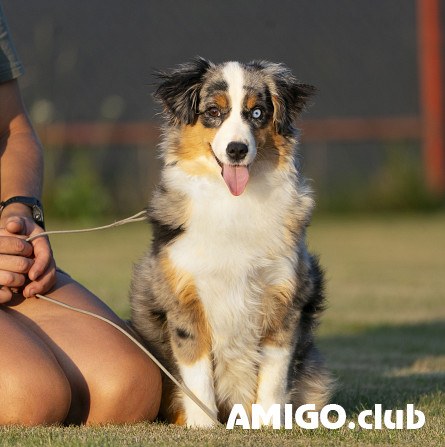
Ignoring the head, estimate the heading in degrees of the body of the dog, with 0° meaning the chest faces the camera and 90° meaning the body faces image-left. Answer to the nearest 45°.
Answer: approximately 0°
